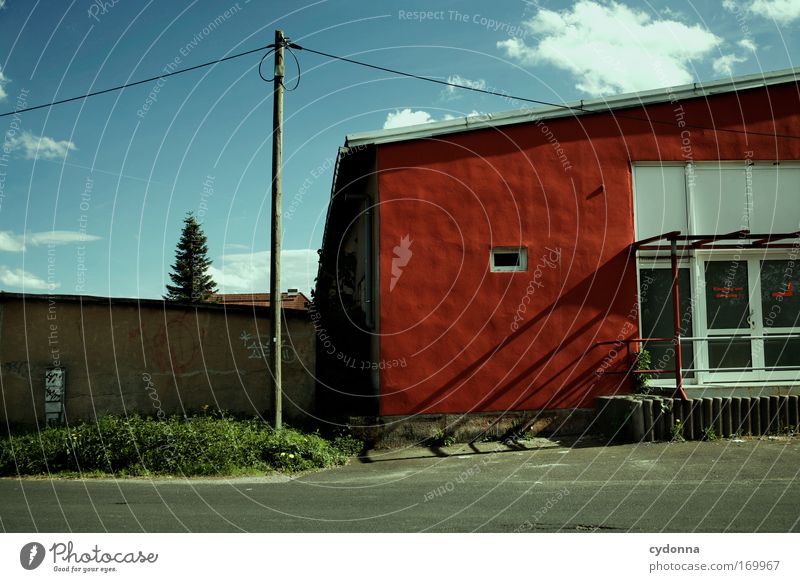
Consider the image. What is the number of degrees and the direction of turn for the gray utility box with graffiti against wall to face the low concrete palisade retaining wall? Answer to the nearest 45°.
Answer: approximately 45° to its left

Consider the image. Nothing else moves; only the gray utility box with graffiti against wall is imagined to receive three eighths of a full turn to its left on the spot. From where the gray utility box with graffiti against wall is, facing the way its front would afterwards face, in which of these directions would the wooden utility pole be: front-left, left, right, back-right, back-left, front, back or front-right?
right

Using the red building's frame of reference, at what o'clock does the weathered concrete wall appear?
The weathered concrete wall is roughly at 3 o'clock from the red building.

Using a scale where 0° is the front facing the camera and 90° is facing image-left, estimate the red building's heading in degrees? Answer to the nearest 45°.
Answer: approximately 0°

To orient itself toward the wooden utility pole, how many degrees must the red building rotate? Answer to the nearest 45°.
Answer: approximately 90° to its right

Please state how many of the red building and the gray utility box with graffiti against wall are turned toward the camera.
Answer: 2

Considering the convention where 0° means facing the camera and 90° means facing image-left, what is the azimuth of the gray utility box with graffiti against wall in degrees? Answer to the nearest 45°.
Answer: approximately 0°

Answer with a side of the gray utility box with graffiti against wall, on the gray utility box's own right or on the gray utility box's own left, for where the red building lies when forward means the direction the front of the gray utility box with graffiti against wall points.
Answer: on the gray utility box's own left

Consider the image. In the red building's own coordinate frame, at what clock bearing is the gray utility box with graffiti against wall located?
The gray utility box with graffiti against wall is roughly at 3 o'clock from the red building.
